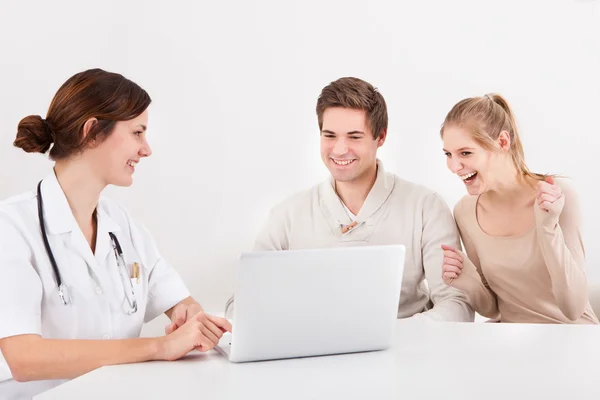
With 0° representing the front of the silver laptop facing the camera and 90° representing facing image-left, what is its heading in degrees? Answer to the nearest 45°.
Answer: approximately 135°

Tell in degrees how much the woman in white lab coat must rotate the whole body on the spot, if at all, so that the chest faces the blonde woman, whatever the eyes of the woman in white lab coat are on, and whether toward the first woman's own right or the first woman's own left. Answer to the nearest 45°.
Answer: approximately 45° to the first woman's own left

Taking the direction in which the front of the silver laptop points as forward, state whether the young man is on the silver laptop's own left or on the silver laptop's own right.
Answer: on the silver laptop's own right

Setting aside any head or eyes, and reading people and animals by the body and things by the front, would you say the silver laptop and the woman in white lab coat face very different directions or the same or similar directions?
very different directions

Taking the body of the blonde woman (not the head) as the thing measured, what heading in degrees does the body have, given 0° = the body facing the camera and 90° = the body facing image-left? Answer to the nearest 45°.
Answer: approximately 45°

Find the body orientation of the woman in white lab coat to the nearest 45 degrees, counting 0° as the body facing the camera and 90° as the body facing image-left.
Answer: approximately 315°

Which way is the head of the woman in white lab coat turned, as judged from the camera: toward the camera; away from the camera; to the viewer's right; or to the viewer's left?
to the viewer's right

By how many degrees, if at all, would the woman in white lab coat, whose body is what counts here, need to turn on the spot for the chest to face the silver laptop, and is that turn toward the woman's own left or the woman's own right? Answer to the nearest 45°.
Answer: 0° — they already face it
